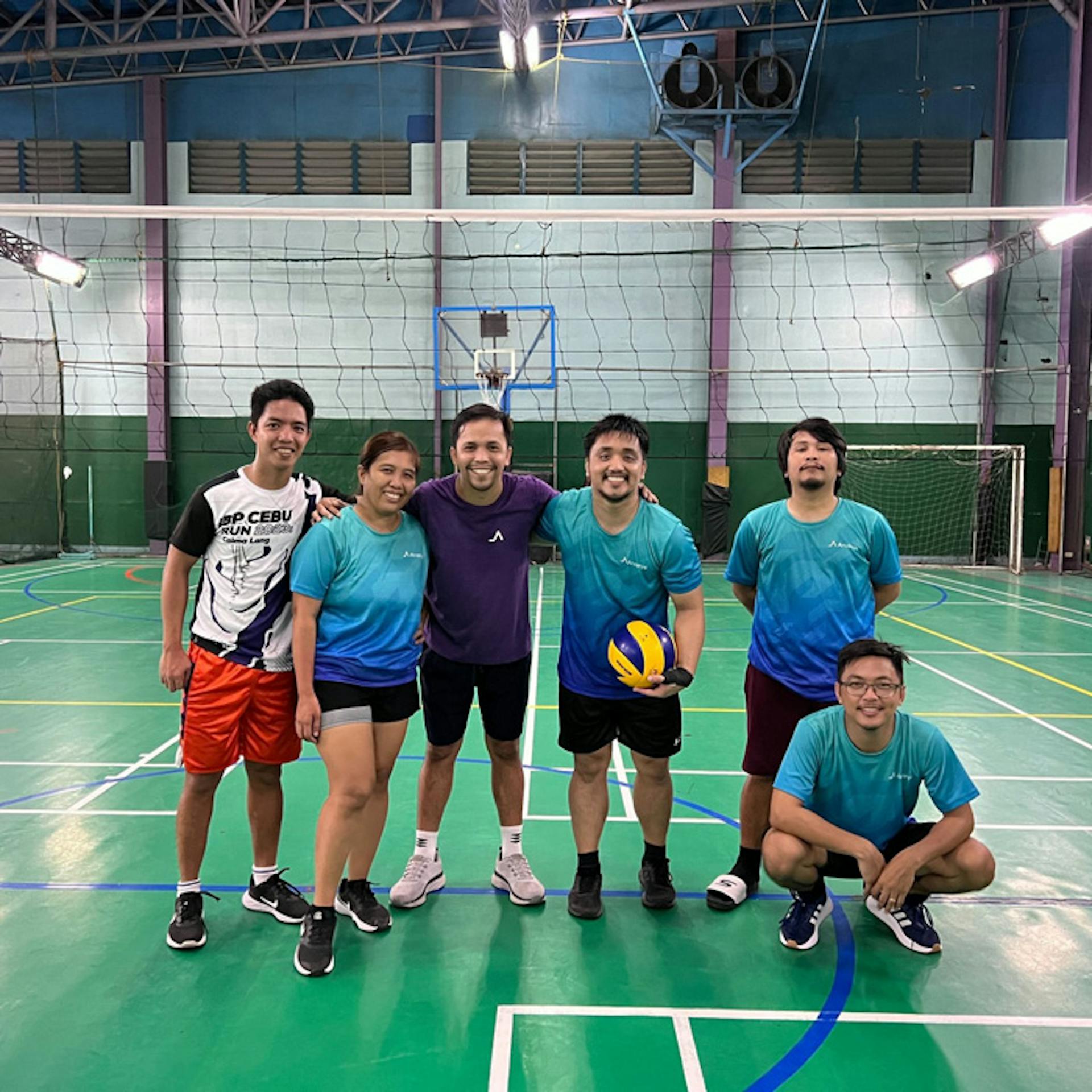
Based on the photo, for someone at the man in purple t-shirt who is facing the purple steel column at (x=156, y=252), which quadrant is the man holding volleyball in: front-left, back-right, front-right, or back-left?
back-right

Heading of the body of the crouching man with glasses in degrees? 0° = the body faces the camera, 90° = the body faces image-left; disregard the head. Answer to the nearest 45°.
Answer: approximately 0°

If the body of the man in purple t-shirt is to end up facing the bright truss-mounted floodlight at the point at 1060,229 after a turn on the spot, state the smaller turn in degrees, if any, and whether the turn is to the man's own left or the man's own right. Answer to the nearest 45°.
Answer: approximately 135° to the man's own left

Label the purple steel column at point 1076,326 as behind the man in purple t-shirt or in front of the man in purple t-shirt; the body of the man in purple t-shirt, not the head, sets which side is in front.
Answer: behind

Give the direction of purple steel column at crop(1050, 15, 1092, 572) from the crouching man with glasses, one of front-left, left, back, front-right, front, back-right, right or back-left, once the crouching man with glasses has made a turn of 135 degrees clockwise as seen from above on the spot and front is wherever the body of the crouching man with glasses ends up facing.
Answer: front-right

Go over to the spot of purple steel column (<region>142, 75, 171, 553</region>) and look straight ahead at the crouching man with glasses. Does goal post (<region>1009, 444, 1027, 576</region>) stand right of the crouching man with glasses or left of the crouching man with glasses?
left

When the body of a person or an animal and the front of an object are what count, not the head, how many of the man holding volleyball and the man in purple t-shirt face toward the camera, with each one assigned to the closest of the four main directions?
2

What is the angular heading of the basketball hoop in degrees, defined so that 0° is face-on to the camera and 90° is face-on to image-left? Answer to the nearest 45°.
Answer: approximately 0°

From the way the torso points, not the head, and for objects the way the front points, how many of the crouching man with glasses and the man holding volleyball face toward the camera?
2

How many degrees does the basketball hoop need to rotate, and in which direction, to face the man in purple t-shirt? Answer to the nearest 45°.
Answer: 0° — it already faces them

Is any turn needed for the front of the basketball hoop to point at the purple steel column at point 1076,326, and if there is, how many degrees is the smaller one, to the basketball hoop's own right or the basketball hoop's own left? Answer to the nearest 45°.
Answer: approximately 90° to the basketball hoop's own left
